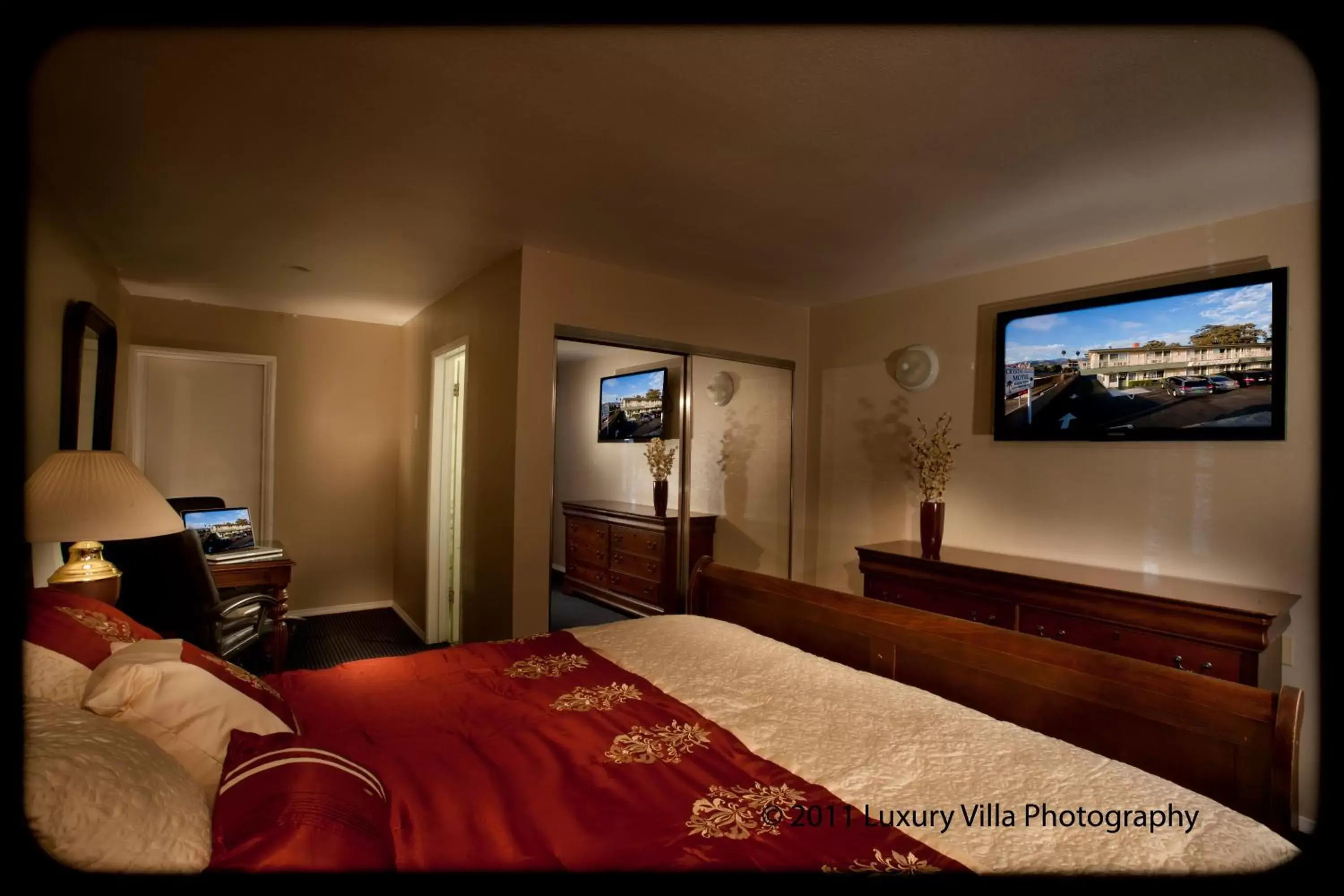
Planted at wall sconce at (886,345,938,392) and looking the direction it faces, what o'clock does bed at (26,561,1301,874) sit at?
The bed is roughly at 11 o'clock from the wall sconce.

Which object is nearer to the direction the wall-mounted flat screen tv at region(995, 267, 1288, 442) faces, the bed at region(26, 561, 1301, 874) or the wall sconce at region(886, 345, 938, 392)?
the bed

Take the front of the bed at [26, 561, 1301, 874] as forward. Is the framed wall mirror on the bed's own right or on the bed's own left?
on the bed's own left

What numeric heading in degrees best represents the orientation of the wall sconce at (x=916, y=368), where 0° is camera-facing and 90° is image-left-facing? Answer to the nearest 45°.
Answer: approximately 45°

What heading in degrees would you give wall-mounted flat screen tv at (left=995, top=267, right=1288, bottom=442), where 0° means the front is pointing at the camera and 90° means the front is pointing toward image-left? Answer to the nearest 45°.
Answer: approximately 45°

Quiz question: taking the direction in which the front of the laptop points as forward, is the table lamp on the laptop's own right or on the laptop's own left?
on the laptop's own right

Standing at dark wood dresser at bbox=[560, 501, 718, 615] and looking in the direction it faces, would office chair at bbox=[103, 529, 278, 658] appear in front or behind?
in front

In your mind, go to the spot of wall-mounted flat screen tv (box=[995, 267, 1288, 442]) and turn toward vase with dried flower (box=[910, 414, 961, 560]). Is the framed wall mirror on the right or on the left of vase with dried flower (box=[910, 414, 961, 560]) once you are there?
left

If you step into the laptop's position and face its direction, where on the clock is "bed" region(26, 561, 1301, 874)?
The bed is roughly at 1 o'clock from the laptop.

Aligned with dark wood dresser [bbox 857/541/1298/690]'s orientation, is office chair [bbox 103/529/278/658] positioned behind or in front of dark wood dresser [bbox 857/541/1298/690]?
in front
